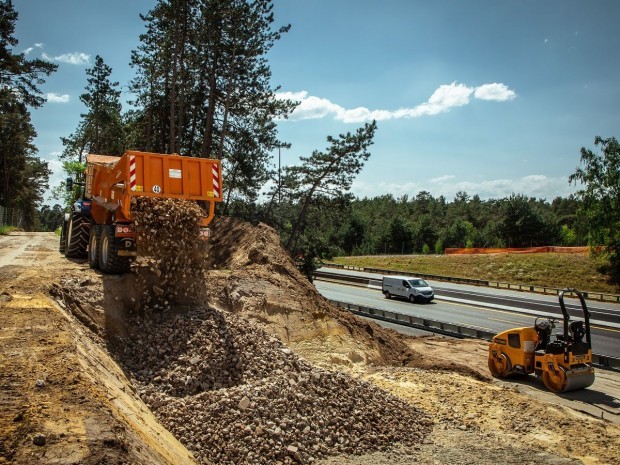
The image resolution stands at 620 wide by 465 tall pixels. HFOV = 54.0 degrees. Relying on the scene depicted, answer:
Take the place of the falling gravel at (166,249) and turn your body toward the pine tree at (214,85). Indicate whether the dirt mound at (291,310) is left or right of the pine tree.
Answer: right

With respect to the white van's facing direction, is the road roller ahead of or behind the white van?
ahead

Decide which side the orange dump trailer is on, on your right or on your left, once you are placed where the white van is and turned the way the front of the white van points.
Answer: on your right

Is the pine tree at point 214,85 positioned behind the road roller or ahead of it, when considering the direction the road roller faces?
ahead

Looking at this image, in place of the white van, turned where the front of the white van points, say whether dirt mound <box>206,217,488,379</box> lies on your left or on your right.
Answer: on your right

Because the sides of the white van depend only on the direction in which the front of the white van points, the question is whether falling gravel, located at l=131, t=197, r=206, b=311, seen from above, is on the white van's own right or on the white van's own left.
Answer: on the white van's own right
